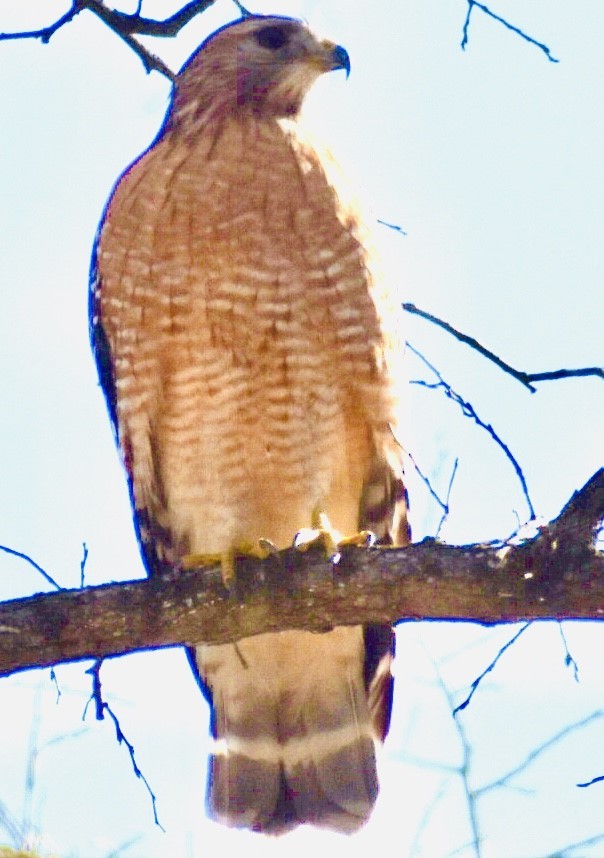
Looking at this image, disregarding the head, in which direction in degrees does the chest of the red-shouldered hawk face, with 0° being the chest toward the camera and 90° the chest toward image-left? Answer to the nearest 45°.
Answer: approximately 0°
